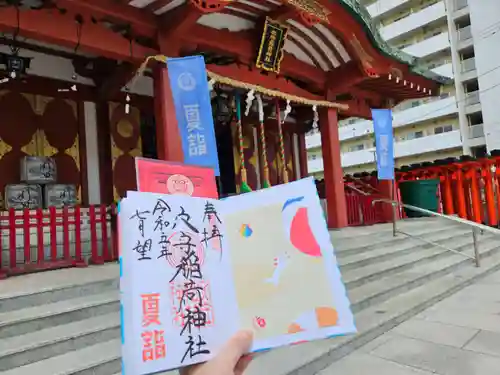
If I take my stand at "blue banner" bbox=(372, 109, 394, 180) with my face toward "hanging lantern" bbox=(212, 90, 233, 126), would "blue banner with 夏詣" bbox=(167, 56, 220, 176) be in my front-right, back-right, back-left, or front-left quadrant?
front-left

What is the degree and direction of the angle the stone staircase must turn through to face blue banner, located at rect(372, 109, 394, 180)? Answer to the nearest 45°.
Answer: approximately 90° to its left

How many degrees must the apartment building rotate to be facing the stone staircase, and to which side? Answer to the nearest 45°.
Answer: approximately 45° to its left

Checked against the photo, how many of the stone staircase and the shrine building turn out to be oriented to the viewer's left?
0

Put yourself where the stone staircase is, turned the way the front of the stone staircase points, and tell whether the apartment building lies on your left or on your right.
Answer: on your left

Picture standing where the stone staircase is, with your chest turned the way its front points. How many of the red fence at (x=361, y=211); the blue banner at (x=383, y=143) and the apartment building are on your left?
3

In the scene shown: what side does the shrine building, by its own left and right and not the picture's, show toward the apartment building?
left

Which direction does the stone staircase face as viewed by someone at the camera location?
facing the viewer and to the right of the viewer

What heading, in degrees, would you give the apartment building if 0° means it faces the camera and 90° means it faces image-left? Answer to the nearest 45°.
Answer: approximately 45°

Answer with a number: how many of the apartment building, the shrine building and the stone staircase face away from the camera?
0

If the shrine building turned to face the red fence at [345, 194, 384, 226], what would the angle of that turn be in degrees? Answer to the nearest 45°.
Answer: approximately 90° to its left
